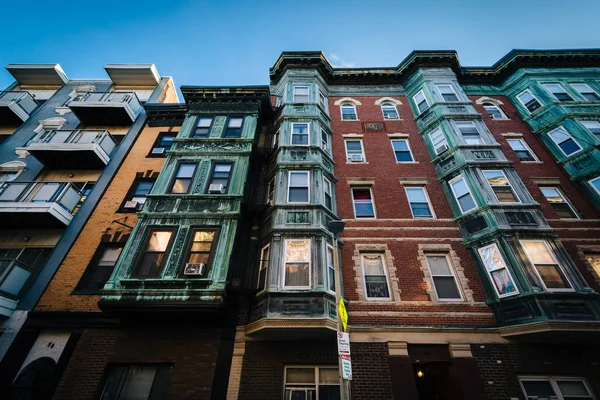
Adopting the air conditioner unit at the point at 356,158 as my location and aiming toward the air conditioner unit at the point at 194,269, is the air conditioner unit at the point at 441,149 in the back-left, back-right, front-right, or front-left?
back-left

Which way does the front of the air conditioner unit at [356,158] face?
toward the camera

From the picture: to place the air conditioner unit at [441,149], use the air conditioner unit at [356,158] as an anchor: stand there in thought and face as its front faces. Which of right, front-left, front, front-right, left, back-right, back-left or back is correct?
left

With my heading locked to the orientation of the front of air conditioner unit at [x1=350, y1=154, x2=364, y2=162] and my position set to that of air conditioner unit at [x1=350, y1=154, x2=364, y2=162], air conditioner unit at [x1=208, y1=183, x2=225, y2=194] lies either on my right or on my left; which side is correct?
on my right
